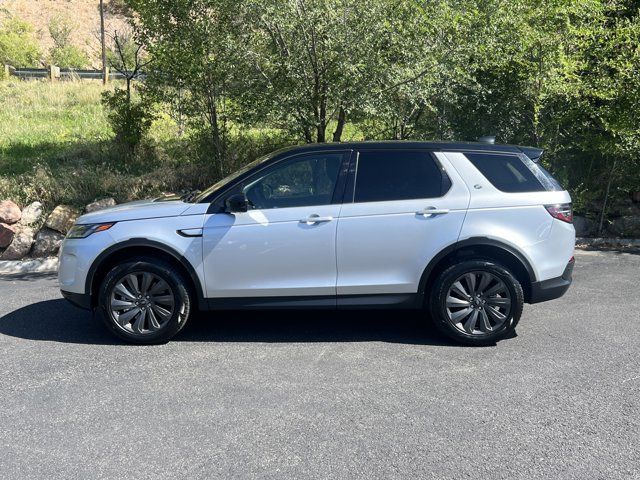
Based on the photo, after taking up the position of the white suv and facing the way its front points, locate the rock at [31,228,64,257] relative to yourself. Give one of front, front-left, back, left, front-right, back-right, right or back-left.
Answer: front-right

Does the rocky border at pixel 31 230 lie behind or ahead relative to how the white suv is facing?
ahead

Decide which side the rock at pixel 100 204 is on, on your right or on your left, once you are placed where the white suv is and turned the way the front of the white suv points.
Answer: on your right

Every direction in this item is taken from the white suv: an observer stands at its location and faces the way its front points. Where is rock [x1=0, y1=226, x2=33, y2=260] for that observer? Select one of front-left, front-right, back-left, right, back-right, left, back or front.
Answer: front-right

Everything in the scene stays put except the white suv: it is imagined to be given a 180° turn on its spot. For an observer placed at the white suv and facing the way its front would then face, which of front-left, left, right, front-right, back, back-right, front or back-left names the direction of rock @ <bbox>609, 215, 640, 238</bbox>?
front-left

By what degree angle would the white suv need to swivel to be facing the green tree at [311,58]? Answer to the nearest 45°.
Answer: approximately 90° to its right

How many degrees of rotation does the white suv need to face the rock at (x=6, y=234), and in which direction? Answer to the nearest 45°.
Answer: approximately 45° to its right

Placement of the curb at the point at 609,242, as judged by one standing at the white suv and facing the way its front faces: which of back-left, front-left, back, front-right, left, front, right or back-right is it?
back-right

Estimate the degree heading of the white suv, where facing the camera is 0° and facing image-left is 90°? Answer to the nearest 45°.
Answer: approximately 90°
